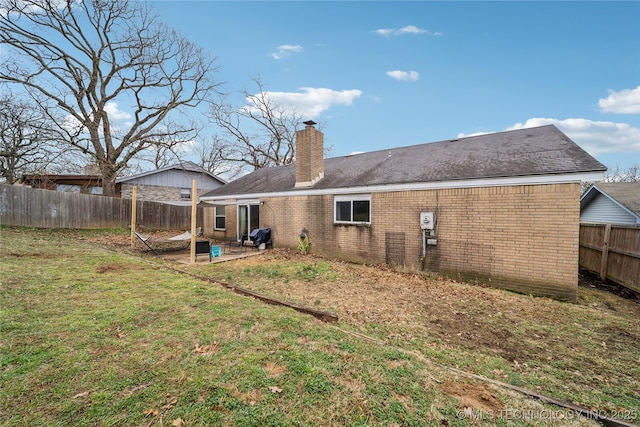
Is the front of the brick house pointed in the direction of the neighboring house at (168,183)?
no

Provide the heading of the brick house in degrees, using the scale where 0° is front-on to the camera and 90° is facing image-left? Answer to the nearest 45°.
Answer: approximately 225°

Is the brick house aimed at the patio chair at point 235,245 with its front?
no

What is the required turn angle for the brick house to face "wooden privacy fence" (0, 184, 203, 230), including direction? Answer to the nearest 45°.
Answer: approximately 135° to its left

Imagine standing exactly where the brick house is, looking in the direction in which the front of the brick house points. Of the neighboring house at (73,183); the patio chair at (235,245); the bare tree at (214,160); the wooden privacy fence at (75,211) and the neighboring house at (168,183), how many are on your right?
0

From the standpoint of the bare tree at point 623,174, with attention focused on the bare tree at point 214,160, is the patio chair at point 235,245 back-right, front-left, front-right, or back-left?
front-left

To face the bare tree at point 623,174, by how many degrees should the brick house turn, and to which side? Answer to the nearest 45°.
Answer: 0° — it already faces it

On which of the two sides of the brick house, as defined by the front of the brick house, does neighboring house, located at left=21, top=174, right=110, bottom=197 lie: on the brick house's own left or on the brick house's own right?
on the brick house's own left

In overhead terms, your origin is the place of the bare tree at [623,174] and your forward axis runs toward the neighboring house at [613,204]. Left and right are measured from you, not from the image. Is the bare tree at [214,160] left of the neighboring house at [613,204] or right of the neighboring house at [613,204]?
right

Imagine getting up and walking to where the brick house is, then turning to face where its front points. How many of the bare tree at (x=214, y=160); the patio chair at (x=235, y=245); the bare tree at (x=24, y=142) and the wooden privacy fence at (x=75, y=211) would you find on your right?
0

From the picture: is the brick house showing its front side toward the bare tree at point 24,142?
no

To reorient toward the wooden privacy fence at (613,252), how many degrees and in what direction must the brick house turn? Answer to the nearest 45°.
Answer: approximately 45° to its right

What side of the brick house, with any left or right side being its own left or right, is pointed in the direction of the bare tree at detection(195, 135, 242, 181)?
left
